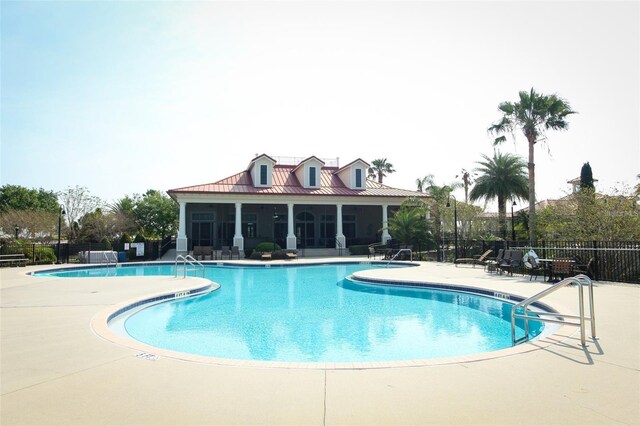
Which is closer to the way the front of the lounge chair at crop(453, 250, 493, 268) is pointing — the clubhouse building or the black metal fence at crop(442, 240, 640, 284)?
the clubhouse building

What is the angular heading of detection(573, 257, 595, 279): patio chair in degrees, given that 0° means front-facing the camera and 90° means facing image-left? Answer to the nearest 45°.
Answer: approximately 90°

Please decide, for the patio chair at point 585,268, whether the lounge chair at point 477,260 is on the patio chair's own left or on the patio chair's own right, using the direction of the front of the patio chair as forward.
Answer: on the patio chair's own right

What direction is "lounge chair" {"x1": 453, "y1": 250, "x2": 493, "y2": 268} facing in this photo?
to the viewer's left

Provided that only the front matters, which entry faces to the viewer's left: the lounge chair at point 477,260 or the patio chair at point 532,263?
the lounge chair

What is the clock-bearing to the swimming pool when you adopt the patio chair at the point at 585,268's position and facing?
The swimming pool is roughly at 10 o'clock from the patio chair.
